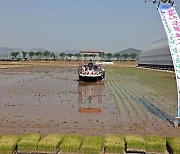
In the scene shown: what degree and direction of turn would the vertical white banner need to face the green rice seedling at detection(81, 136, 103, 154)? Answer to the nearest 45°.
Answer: approximately 45° to its right

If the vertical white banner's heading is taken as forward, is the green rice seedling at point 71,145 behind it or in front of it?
in front

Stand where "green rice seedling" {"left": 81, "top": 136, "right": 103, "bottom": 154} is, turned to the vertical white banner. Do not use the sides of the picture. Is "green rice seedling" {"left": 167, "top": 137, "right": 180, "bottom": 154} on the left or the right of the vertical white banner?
right

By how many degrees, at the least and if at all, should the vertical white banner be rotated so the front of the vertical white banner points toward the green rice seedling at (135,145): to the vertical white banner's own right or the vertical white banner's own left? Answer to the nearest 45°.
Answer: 0° — it already faces it

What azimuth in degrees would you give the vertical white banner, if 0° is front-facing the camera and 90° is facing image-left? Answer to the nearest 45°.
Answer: approximately 0°

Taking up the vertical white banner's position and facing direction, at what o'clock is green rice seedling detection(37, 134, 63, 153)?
The green rice seedling is roughly at 1 o'clock from the vertical white banner.

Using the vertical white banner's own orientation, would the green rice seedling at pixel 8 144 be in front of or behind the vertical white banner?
in front
